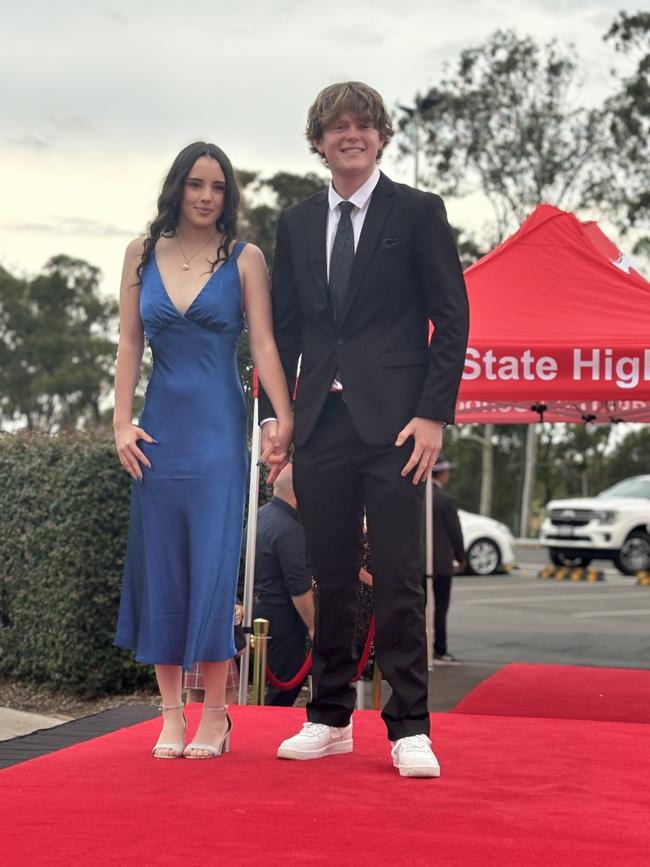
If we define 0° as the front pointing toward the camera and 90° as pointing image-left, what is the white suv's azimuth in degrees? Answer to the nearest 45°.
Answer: approximately 45°

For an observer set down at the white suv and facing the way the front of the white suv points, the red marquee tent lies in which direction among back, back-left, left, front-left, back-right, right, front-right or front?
front-left

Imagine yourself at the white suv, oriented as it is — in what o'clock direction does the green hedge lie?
The green hedge is roughly at 11 o'clock from the white suv.

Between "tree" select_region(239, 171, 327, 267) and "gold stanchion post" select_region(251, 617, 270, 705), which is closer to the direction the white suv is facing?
the gold stanchion post

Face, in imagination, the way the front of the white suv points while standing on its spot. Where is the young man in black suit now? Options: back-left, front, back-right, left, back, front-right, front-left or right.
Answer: front-left
